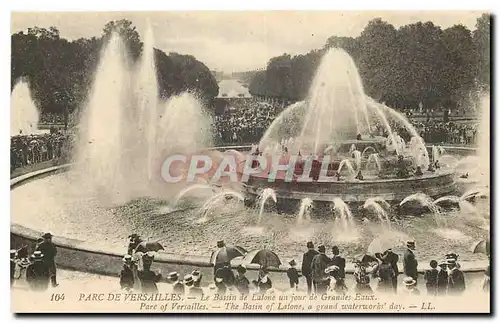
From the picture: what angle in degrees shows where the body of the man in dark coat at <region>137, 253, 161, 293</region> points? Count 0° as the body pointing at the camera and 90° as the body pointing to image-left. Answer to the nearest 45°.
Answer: approximately 180°

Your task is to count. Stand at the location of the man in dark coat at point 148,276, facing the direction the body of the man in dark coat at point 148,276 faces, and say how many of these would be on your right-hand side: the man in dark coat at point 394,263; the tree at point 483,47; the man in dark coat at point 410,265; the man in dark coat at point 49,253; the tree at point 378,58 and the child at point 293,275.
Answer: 5

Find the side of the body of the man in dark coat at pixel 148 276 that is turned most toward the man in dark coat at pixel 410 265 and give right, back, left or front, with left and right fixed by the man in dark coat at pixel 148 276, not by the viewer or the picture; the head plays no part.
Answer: right

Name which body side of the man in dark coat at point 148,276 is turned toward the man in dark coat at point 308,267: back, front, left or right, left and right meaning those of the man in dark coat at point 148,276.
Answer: right

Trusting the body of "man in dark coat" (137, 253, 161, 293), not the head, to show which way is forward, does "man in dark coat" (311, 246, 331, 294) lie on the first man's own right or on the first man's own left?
on the first man's own right
